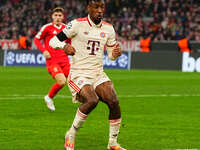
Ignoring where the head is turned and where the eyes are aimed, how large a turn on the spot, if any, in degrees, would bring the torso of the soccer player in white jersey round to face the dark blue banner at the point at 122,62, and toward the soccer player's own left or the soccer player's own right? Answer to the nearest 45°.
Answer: approximately 135° to the soccer player's own left

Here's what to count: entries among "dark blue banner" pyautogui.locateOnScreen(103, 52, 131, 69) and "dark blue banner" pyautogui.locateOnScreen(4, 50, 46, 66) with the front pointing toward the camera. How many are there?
2

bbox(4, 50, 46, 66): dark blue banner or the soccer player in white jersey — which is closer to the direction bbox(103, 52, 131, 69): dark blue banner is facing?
the soccer player in white jersey

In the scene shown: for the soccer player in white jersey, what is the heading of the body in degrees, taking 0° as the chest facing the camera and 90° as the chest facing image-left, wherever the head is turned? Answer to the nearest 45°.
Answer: approximately 315°

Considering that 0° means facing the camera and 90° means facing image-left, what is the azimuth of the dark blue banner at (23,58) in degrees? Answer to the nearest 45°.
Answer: approximately 0°

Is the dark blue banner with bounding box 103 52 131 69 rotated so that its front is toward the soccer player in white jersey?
yes
